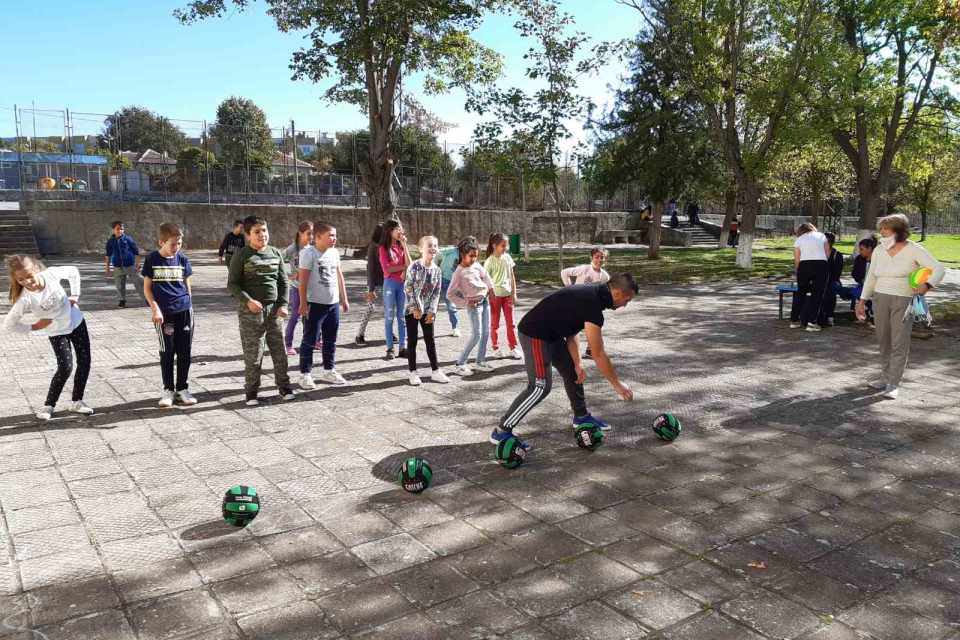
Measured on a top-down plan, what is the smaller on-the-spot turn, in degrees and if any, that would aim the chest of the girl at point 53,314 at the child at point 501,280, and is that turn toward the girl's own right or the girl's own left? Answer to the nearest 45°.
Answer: approximately 90° to the girl's own left

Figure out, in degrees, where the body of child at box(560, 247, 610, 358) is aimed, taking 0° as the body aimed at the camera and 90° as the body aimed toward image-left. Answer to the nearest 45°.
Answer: approximately 0°

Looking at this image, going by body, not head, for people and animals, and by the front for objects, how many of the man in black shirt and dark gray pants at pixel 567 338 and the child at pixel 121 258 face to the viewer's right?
1

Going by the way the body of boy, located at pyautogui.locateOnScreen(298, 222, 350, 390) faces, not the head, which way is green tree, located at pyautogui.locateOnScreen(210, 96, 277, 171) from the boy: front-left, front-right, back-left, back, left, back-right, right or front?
back-left

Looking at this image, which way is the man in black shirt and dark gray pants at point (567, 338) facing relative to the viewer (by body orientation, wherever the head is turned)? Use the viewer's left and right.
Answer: facing to the right of the viewer

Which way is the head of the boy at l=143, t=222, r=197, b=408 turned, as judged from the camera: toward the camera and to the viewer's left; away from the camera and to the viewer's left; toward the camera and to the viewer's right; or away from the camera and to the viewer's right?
toward the camera and to the viewer's right

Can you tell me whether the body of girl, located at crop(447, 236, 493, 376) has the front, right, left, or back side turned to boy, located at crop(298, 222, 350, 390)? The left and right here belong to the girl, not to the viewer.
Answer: right

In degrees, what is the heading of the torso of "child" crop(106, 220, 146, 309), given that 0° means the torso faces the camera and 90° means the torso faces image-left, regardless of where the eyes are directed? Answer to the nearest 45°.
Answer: approximately 0°

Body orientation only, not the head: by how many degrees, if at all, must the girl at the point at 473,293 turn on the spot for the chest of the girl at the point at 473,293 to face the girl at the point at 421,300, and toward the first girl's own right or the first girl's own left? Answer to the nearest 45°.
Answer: approximately 90° to the first girl's own right

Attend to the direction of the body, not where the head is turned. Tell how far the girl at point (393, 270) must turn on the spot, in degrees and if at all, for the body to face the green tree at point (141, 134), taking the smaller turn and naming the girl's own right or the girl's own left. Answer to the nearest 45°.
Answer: approximately 180°

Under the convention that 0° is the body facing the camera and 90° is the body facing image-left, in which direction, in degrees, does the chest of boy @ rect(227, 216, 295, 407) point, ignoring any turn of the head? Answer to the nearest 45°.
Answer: approximately 315°

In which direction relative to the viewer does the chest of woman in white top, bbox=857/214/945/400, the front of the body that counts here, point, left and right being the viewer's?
facing the viewer and to the left of the viewer
